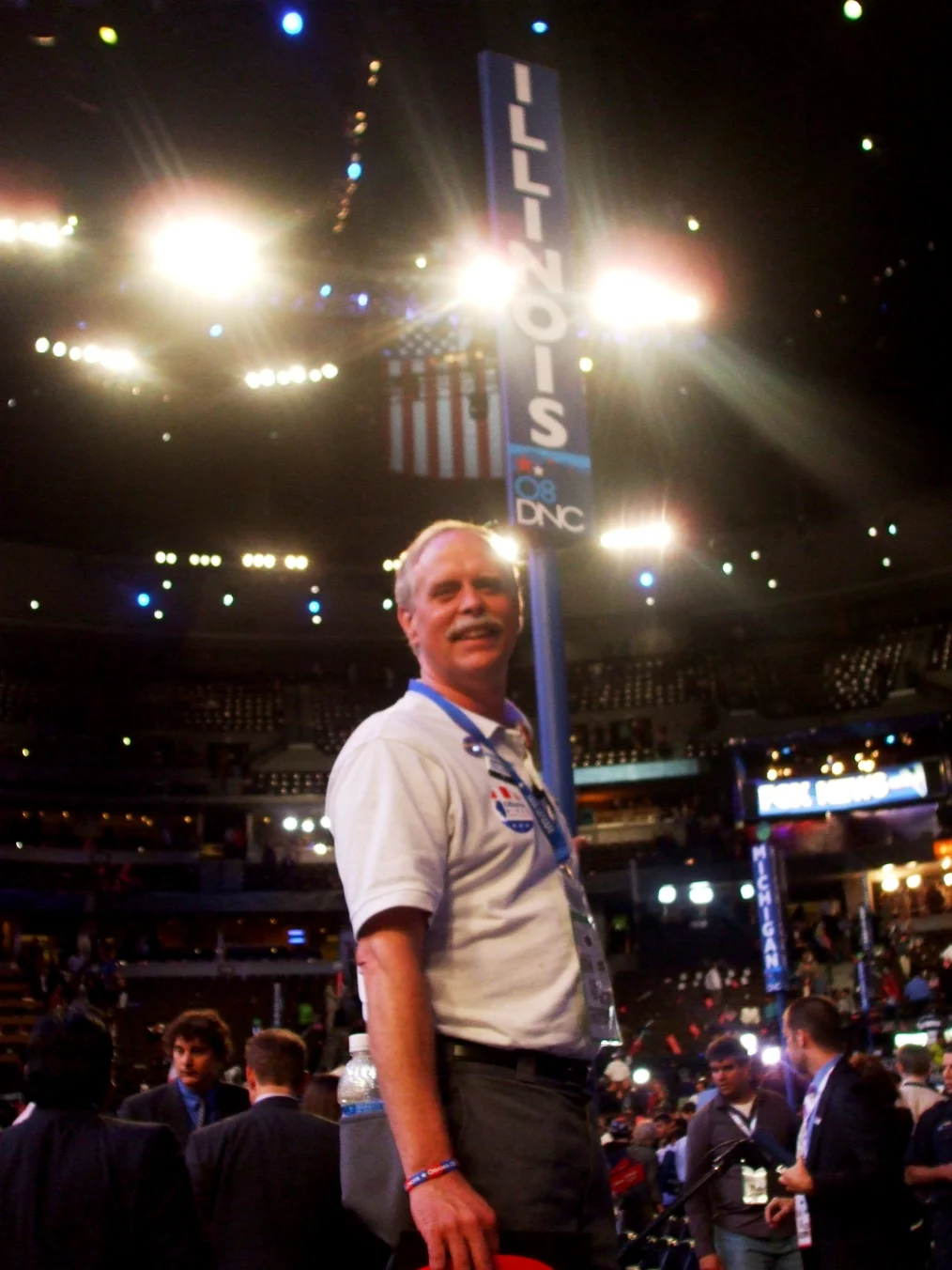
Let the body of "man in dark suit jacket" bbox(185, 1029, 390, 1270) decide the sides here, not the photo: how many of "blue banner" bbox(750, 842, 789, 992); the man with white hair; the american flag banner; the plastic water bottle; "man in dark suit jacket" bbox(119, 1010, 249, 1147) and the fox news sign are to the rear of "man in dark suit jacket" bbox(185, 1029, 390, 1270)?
2

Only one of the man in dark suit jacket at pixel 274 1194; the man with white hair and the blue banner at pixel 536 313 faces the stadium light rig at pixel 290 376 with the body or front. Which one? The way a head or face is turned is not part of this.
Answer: the man in dark suit jacket

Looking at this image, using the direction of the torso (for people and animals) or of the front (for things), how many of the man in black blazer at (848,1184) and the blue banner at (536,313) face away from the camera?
0

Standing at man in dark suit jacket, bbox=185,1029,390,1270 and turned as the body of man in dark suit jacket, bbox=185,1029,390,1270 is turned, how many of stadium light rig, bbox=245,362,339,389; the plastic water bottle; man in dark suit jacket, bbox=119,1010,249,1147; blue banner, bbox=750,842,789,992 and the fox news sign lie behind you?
1

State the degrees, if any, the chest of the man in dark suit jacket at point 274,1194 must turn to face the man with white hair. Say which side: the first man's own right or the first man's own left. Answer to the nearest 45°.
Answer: approximately 180°

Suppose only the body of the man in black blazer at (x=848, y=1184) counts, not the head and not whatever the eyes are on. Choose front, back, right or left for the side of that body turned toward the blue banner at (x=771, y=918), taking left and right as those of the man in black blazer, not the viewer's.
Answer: right

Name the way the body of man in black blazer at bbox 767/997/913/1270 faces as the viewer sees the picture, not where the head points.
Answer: to the viewer's left

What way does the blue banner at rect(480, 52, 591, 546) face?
toward the camera

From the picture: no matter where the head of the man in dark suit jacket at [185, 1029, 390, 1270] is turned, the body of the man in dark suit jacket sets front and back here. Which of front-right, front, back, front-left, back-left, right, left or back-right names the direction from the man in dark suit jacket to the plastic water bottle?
back

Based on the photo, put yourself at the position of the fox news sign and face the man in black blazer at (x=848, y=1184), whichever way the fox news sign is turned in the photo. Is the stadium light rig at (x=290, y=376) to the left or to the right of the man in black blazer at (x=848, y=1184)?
right

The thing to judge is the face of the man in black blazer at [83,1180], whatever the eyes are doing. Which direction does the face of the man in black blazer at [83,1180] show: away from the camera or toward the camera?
away from the camera

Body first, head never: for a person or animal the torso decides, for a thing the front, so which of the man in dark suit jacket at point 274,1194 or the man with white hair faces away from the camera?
the man in dark suit jacket
